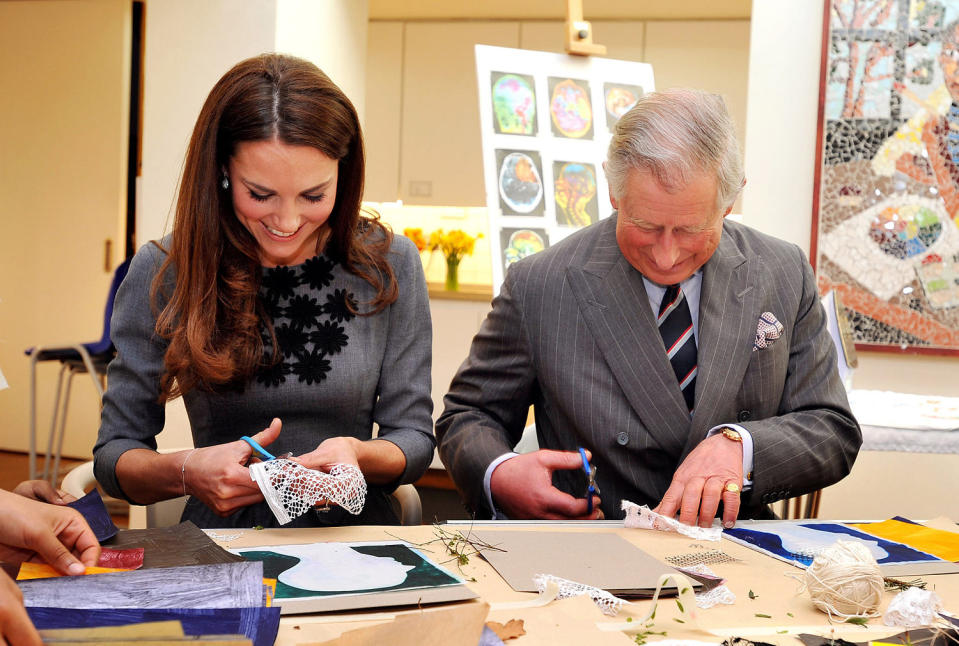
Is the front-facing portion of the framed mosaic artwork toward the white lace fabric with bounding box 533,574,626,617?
yes

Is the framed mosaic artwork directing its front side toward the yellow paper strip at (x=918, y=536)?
yes

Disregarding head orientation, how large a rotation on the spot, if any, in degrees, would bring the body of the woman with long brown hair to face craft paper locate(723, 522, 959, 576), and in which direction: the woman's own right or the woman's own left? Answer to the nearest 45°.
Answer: approximately 45° to the woman's own left

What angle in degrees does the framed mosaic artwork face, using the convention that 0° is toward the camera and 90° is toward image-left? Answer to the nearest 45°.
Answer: approximately 0°

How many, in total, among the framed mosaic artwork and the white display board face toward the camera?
2

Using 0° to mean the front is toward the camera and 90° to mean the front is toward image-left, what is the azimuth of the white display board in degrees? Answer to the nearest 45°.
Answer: approximately 0°

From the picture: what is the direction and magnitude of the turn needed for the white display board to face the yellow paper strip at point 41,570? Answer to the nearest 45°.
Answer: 0° — it already faces it

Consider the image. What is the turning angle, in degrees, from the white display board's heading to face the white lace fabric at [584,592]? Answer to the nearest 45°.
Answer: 0° — it already faces it

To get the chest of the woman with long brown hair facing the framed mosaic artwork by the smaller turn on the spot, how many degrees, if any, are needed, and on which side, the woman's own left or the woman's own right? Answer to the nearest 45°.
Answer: approximately 135° to the woman's own left

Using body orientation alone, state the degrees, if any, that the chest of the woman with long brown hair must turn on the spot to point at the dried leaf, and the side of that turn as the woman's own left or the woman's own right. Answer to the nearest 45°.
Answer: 0° — they already face it
